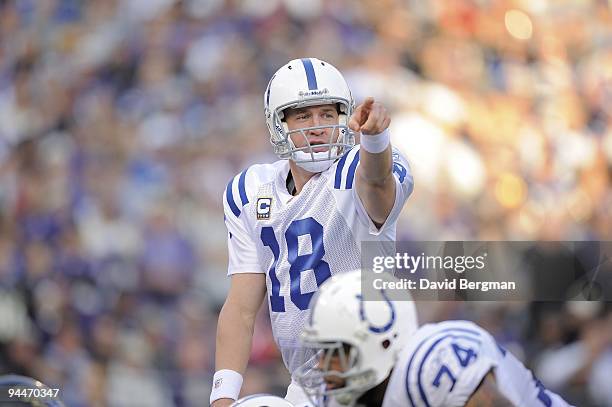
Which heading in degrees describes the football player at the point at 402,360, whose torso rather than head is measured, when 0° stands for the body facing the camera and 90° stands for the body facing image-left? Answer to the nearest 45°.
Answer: approximately 90°

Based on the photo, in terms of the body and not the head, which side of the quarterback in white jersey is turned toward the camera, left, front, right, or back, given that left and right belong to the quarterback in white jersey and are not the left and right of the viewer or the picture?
front

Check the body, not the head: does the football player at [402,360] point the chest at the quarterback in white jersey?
no

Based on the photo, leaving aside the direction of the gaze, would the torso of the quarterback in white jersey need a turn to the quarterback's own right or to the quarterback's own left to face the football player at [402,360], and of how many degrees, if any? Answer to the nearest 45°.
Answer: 0° — they already face them
